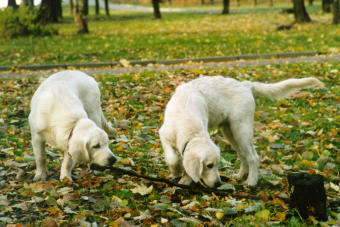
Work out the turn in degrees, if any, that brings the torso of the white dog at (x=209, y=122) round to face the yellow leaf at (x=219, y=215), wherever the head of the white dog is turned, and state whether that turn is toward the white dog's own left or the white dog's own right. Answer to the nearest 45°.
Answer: approximately 45° to the white dog's own left

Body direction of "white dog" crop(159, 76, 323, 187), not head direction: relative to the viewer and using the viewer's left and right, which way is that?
facing the viewer and to the left of the viewer

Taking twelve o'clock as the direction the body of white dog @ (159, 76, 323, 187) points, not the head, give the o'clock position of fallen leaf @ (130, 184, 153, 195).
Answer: The fallen leaf is roughly at 12 o'clock from the white dog.

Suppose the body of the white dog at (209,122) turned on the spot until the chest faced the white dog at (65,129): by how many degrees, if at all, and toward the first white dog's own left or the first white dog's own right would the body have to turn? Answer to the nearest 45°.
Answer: approximately 45° to the first white dog's own right

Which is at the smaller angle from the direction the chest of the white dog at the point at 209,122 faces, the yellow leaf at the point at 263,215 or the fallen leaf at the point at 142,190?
the fallen leaf

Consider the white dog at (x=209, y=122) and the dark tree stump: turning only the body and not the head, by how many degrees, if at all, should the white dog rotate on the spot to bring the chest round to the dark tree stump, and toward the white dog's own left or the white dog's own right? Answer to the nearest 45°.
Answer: approximately 90° to the white dog's own left

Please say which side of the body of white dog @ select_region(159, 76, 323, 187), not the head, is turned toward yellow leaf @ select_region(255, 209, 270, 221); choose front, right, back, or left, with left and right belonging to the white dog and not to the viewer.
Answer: left

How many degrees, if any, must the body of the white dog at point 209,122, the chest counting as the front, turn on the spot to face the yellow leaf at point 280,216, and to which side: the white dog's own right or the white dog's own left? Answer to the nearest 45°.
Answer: approximately 90° to the white dog's own left

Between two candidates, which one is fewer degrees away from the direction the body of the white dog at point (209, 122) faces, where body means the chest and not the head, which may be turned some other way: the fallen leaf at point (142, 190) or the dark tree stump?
the fallen leaf
